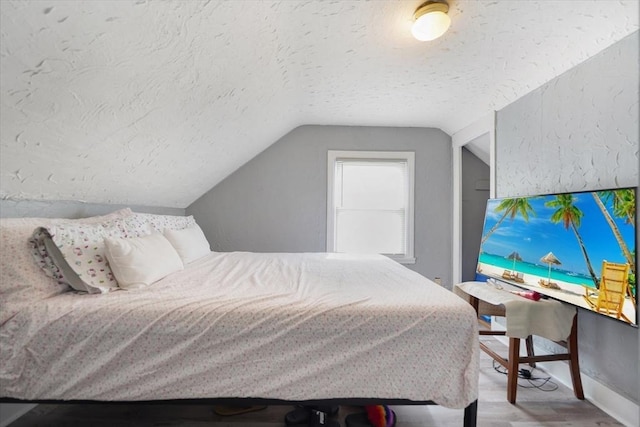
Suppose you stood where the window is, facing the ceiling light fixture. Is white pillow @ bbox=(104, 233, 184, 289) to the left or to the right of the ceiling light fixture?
right

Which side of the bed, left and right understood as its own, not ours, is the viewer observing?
right

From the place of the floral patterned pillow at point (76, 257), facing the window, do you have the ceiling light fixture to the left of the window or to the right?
right
